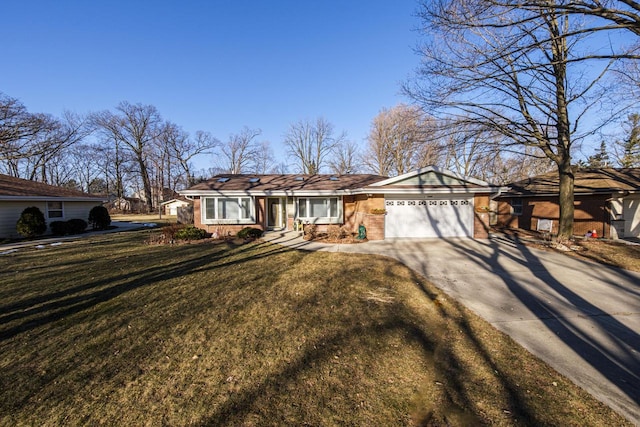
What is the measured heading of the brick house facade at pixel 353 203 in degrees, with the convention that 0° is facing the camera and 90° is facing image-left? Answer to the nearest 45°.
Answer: approximately 0°

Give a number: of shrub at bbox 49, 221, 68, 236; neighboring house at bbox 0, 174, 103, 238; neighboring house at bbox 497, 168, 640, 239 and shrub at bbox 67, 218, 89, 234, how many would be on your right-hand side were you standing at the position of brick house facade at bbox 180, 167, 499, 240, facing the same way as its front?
3

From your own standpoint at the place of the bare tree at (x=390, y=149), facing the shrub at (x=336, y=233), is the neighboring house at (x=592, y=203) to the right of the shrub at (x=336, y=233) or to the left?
left

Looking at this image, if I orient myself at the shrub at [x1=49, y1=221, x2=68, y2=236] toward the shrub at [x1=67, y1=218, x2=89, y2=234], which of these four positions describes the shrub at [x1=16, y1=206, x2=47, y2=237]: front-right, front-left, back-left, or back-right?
back-right

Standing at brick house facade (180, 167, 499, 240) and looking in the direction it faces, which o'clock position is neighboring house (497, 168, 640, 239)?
The neighboring house is roughly at 9 o'clock from the brick house facade.

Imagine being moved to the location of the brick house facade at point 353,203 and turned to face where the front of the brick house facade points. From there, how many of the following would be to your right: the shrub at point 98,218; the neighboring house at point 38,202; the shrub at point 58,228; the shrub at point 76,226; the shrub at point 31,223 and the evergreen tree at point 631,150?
5

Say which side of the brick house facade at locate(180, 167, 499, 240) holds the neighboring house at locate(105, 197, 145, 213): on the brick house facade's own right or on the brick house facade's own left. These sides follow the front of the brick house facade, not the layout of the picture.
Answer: on the brick house facade's own right

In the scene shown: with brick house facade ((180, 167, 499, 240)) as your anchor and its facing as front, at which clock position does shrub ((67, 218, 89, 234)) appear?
The shrub is roughly at 3 o'clock from the brick house facade.

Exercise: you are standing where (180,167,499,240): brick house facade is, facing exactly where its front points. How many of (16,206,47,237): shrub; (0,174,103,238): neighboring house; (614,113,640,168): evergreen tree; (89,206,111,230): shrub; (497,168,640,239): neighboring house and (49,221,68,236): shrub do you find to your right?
4

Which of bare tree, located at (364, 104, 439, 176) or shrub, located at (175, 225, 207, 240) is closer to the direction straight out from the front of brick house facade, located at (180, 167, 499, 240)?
the shrub

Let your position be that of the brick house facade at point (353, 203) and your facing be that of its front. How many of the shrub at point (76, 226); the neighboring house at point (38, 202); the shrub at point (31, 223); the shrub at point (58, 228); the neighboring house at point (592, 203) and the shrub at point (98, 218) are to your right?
5

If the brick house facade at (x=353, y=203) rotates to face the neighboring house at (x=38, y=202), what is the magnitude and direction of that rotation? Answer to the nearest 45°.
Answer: approximately 90° to its right

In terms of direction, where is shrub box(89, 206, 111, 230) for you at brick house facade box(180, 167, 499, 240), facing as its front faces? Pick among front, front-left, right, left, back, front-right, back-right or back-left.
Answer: right

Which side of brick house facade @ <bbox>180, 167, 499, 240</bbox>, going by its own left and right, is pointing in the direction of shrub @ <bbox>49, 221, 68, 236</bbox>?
right

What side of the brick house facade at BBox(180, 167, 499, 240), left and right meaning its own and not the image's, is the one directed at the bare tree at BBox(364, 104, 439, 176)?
back
